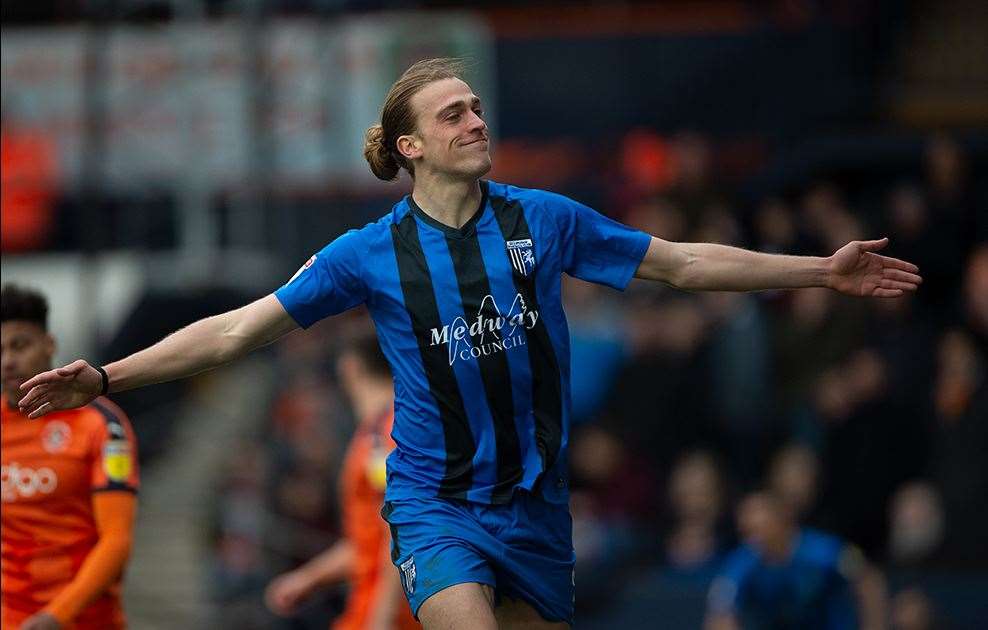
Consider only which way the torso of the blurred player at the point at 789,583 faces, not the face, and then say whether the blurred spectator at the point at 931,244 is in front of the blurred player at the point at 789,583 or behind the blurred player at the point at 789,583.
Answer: behind

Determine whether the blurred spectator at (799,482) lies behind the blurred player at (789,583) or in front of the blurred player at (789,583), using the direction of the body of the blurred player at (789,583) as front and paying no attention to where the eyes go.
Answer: behind

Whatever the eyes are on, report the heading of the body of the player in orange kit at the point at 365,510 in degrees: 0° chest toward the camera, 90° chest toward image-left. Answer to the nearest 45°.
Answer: approximately 90°

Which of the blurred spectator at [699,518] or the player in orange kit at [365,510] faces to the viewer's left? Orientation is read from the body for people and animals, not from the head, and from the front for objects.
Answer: the player in orange kit

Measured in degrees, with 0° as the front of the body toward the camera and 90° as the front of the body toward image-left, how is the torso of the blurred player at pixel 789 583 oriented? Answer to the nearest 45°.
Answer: approximately 45°

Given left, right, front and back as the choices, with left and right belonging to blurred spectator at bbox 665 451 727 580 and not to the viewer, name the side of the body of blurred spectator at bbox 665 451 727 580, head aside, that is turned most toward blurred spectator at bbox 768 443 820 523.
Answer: left

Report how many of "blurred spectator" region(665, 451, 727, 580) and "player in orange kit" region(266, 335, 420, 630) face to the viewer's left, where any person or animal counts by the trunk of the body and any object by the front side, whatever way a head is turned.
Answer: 1
